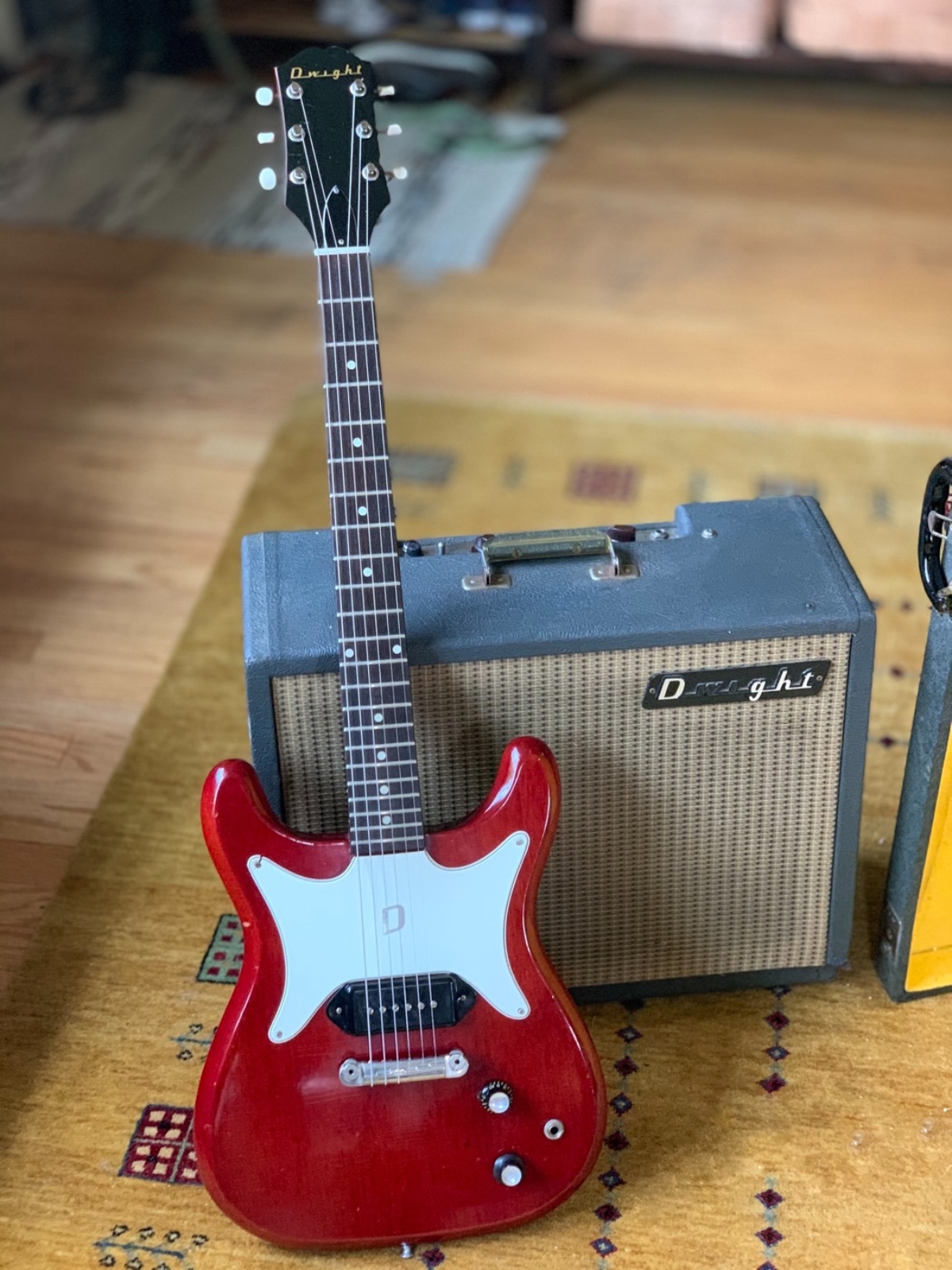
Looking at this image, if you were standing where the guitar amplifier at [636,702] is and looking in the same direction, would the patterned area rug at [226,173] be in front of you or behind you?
behind

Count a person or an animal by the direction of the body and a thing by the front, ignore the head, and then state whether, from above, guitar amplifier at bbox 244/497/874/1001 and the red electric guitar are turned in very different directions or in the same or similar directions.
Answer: same or similar directions

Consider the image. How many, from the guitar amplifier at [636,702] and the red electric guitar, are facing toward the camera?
2

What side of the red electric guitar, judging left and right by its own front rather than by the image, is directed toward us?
front

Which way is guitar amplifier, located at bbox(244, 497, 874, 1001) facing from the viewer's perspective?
toward the camera

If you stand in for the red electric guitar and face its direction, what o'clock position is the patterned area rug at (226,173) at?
The patterned area rug is roughly at 6 o'clock from the red electric guitar.

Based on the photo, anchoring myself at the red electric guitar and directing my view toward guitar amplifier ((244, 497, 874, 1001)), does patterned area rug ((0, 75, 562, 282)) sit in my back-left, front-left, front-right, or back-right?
front-left
